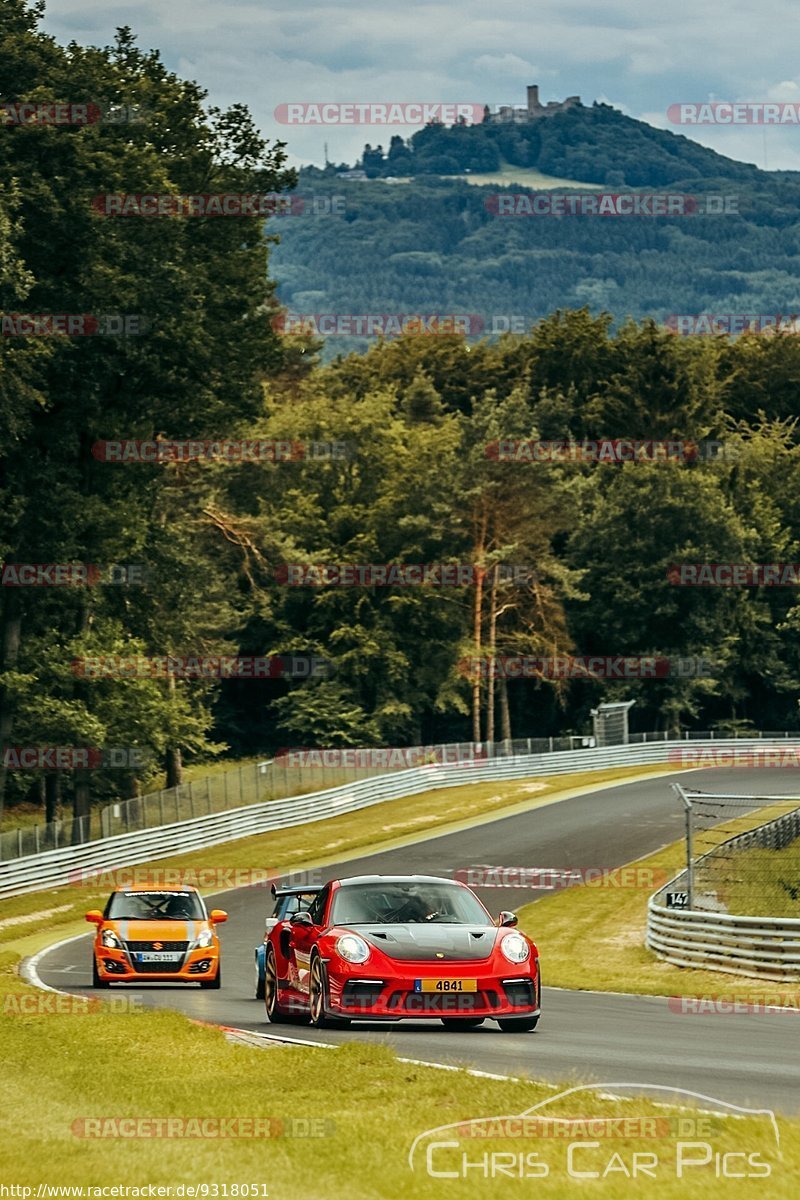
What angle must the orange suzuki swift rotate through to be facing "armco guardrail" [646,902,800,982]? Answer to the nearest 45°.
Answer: approximately 90° to its left

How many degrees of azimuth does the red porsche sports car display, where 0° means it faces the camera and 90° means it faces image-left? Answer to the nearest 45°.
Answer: approximately 0°

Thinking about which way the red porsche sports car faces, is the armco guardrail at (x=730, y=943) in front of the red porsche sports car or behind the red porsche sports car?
behind

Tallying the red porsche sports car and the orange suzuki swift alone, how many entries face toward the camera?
2

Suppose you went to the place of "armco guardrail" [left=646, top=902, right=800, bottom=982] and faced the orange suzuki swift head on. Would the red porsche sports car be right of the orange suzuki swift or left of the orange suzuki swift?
left

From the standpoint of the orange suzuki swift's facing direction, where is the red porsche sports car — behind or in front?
in front

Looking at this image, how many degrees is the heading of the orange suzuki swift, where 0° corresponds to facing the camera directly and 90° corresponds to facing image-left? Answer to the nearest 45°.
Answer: approximately 0°

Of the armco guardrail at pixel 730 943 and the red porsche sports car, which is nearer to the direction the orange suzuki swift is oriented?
the red porsche sports car

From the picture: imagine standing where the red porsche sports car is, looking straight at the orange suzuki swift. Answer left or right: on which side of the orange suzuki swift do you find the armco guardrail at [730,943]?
right
